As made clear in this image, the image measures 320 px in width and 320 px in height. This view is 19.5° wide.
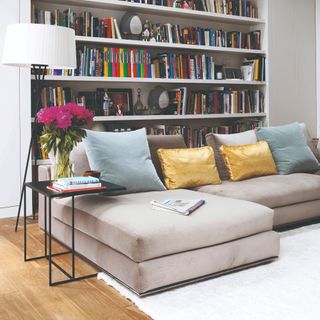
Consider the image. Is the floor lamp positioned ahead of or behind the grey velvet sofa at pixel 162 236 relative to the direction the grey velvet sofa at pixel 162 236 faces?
behind

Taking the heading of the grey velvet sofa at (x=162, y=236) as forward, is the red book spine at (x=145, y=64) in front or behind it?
behind

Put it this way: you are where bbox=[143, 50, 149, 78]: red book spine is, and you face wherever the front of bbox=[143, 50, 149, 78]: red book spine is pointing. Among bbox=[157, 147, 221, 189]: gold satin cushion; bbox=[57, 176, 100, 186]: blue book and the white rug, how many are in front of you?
3

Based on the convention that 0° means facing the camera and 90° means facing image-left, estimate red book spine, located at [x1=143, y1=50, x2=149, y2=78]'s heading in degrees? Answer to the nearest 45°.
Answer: approximately 0°

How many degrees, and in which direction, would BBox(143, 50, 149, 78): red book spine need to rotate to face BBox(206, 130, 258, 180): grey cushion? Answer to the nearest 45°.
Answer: approximately 45° to its left
